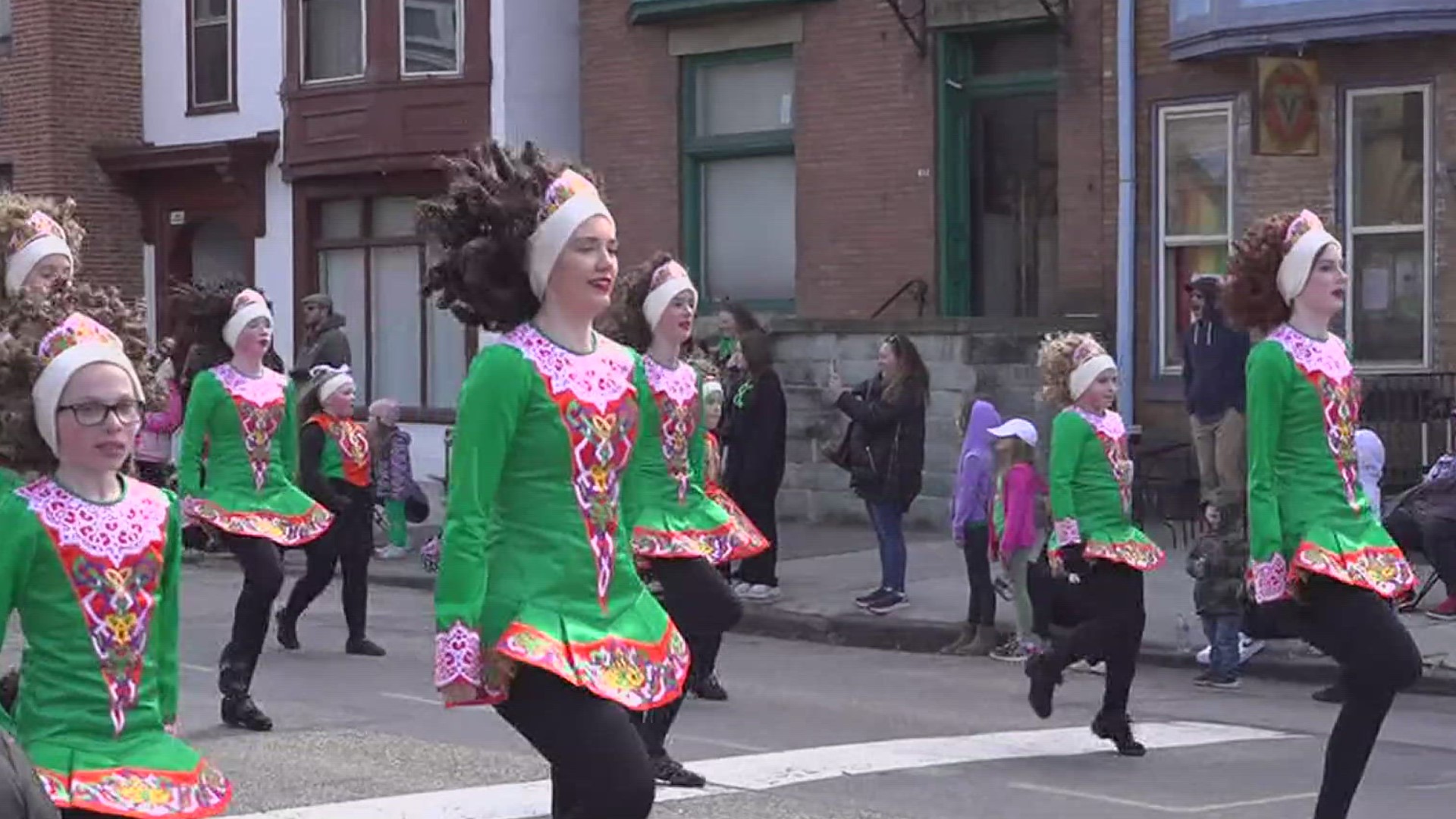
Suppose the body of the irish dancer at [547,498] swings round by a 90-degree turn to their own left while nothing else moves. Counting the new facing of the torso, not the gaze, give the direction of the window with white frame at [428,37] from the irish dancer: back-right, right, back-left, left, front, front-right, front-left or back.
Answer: front-left

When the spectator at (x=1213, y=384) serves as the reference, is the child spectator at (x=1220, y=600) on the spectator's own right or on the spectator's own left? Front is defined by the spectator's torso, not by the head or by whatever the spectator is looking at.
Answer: on the spectator's own left

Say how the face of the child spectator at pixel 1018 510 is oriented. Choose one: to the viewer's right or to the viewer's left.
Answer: to the viewer's left

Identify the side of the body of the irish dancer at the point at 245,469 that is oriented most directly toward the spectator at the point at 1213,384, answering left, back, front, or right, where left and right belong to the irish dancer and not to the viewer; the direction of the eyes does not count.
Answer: left

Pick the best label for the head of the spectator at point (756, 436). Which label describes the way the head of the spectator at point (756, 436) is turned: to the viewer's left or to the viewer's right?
to the viewer's left

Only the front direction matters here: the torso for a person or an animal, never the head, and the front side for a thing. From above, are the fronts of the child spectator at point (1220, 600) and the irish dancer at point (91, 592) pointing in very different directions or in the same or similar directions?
very different directions

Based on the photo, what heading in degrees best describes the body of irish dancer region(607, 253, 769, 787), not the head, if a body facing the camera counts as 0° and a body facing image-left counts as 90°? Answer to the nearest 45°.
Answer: approximately 315°

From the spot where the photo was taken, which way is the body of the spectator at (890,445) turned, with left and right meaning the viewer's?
facing to the left of the viewer

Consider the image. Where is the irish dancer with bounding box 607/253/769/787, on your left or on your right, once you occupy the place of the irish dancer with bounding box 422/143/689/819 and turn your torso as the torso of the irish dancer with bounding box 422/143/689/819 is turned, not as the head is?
on your left

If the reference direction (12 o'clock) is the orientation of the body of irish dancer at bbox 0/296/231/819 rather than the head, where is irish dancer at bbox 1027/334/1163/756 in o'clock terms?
irish dancer at bbox 1027/334/1163/756 is roughly at 9 o'clock from irish dancer at bbox 0/296/231/819.
